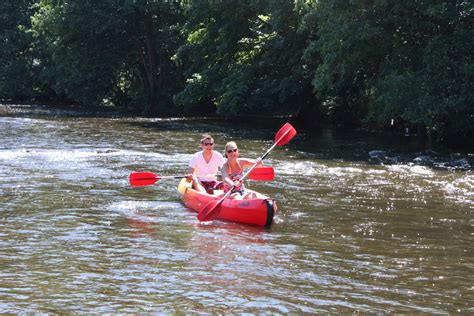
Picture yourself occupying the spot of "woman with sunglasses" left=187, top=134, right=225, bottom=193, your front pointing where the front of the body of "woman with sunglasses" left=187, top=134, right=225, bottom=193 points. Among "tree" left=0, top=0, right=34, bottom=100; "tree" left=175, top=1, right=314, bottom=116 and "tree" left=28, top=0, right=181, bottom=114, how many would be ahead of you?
0

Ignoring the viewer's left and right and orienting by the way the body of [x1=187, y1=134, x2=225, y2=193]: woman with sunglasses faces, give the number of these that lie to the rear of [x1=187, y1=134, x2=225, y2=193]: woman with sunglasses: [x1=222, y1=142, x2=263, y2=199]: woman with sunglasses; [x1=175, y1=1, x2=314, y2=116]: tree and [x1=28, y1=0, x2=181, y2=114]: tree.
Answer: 2

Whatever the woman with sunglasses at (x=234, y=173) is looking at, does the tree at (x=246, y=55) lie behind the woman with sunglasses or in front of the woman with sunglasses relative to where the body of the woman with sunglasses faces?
behind

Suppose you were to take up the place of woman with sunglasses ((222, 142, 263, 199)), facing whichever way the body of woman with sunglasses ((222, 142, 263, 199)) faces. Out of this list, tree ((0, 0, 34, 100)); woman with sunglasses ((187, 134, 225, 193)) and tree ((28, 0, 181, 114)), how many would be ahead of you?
0

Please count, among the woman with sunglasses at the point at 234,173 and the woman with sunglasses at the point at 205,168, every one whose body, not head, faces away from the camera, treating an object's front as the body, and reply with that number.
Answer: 0

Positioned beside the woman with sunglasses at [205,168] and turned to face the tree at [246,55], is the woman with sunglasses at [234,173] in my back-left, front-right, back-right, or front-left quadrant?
back-right

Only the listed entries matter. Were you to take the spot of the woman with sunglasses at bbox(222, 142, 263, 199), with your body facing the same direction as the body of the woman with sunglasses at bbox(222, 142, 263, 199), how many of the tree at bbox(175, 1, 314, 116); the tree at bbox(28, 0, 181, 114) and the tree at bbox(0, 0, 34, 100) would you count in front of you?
0

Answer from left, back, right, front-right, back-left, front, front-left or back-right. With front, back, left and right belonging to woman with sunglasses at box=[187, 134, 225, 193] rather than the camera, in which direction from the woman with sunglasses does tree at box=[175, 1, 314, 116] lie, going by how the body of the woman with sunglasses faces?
back

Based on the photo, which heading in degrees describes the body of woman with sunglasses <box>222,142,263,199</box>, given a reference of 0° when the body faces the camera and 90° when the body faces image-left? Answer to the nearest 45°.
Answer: approximately 315°

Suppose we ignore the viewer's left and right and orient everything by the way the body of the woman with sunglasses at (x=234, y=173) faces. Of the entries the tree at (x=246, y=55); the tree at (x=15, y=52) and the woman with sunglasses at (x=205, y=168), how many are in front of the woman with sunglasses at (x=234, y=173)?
0

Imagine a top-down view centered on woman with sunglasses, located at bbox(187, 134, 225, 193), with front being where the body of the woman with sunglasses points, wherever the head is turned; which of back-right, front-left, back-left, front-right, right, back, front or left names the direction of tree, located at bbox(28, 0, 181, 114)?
back

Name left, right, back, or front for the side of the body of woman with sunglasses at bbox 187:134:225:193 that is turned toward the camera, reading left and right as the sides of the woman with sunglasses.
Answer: front
